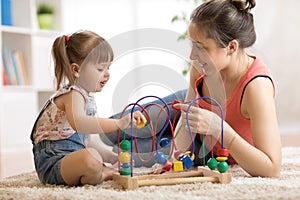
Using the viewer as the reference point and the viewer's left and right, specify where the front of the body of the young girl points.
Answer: facing to the right of the viewer

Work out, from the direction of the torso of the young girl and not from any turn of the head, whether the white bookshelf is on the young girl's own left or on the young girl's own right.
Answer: on the young girl's own left

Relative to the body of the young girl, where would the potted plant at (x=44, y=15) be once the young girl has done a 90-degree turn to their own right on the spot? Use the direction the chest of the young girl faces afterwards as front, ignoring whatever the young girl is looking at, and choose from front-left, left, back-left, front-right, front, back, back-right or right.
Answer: back

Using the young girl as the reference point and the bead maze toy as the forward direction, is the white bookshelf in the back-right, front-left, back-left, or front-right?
back-left

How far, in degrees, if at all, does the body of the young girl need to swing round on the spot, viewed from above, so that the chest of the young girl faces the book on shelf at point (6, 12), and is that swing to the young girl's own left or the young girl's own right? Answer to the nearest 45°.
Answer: approximately 90° to the young girl's own left

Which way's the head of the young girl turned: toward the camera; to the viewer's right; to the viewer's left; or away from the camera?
to the viewer's right
